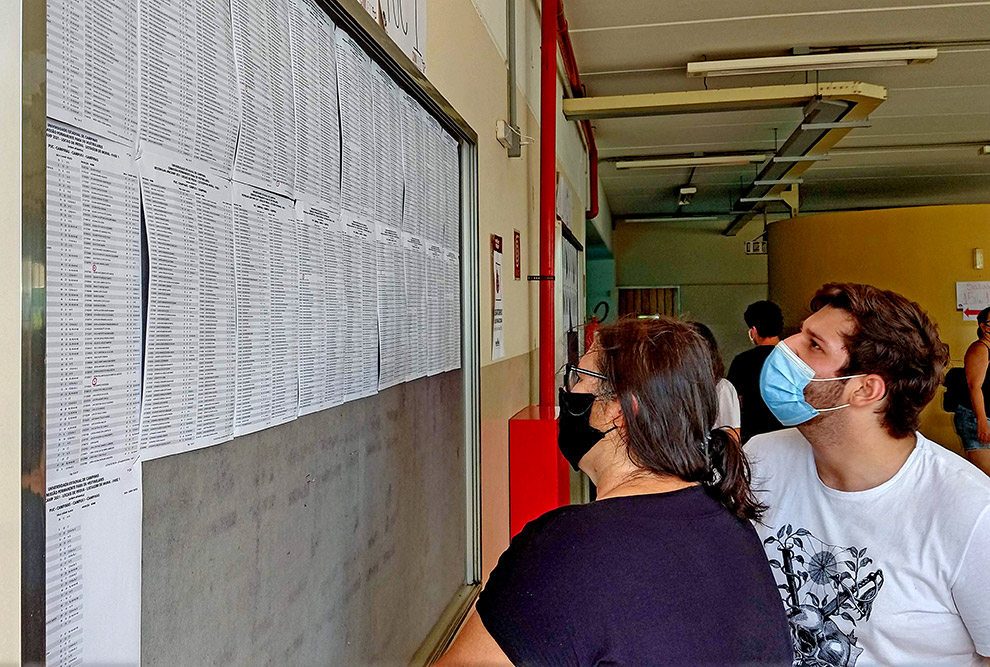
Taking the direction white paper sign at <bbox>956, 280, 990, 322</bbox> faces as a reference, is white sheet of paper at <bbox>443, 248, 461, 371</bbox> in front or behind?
in front

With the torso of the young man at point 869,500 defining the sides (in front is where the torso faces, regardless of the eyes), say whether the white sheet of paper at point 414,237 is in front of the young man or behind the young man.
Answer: in front

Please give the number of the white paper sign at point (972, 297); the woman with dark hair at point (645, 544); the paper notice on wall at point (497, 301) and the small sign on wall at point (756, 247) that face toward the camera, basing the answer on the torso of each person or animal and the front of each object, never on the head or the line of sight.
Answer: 2

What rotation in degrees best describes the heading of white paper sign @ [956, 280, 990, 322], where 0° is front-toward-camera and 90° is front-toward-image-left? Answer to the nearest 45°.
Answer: approximately 0°

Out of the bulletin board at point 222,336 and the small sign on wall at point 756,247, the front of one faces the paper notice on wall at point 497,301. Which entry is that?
the small sign on wall

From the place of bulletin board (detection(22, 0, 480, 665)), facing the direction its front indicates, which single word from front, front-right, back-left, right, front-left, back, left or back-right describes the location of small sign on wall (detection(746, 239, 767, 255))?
left

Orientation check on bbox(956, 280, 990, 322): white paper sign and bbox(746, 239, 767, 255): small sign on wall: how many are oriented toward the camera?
2

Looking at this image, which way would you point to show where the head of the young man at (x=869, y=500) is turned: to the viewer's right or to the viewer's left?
to the viewer's left

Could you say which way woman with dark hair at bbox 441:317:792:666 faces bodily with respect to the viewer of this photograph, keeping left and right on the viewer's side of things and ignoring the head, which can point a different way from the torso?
facing away from the viewer and to the left of the viewer

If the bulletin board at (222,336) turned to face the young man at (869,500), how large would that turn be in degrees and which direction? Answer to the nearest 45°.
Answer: approximately 45° to its left

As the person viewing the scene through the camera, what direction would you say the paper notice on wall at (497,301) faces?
facing to the right of the viewer

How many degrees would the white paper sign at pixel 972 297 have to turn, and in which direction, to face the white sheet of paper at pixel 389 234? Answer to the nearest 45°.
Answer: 0° — it already faces it
